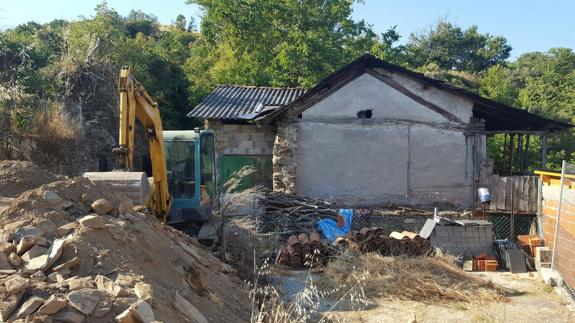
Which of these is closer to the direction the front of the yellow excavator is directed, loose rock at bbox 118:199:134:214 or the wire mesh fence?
the loose rock

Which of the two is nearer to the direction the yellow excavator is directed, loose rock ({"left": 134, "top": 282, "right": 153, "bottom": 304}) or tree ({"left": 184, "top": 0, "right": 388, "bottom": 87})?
the loose rock

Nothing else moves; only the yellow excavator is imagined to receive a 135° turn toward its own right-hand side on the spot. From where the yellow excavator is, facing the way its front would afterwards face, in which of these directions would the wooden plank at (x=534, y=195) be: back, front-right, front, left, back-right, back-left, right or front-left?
right

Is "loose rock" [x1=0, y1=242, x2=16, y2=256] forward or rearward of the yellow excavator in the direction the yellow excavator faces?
forward

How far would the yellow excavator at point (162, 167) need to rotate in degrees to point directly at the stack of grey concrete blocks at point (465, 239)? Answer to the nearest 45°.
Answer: approximately 135° to its left

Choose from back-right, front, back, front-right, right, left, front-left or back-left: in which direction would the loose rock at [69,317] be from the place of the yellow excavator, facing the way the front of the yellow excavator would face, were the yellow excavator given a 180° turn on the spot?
back-right

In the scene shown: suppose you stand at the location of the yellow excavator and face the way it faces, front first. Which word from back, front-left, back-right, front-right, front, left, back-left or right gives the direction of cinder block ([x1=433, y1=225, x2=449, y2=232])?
back-left

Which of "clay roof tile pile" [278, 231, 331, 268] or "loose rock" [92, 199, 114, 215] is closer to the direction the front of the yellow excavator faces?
the loose rock

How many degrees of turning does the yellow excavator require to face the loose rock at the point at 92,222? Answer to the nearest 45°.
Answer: approximately 45° to its left

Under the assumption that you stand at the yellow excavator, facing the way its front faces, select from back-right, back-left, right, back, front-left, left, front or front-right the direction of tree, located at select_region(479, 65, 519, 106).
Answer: back

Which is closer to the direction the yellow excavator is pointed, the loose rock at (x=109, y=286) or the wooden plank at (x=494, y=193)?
the loose rock

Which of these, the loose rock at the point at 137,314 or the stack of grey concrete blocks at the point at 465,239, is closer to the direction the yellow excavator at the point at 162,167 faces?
the loose rock

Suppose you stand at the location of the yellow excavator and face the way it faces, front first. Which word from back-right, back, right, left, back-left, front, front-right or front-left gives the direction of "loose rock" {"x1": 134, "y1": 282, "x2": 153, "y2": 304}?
front-left

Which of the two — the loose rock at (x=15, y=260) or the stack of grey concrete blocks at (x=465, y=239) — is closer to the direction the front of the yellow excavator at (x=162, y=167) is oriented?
the loose rock

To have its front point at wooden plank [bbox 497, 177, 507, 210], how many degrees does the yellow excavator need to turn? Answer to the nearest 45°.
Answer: approximately 135° to its left

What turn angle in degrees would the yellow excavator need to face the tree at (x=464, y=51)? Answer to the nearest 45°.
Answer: approximately 180°

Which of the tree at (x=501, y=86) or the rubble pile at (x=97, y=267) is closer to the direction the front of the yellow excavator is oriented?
the rubble pile

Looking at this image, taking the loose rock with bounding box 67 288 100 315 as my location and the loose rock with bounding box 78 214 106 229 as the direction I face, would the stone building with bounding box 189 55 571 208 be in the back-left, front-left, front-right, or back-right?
front-right

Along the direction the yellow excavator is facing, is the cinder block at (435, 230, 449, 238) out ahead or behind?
behind

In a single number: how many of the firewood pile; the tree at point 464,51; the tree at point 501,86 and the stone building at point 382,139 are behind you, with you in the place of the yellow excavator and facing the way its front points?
4

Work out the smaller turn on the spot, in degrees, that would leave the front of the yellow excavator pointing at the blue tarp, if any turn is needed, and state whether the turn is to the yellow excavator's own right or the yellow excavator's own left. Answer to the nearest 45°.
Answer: approximately 90° to the yellow excavator's own left
